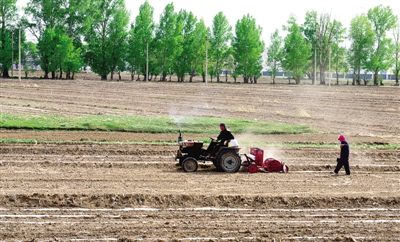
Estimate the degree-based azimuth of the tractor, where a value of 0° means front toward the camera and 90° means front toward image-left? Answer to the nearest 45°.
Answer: approximately 90°

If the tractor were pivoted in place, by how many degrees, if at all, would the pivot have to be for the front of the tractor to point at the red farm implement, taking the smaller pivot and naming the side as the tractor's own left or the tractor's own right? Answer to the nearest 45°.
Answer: approximately 180°
